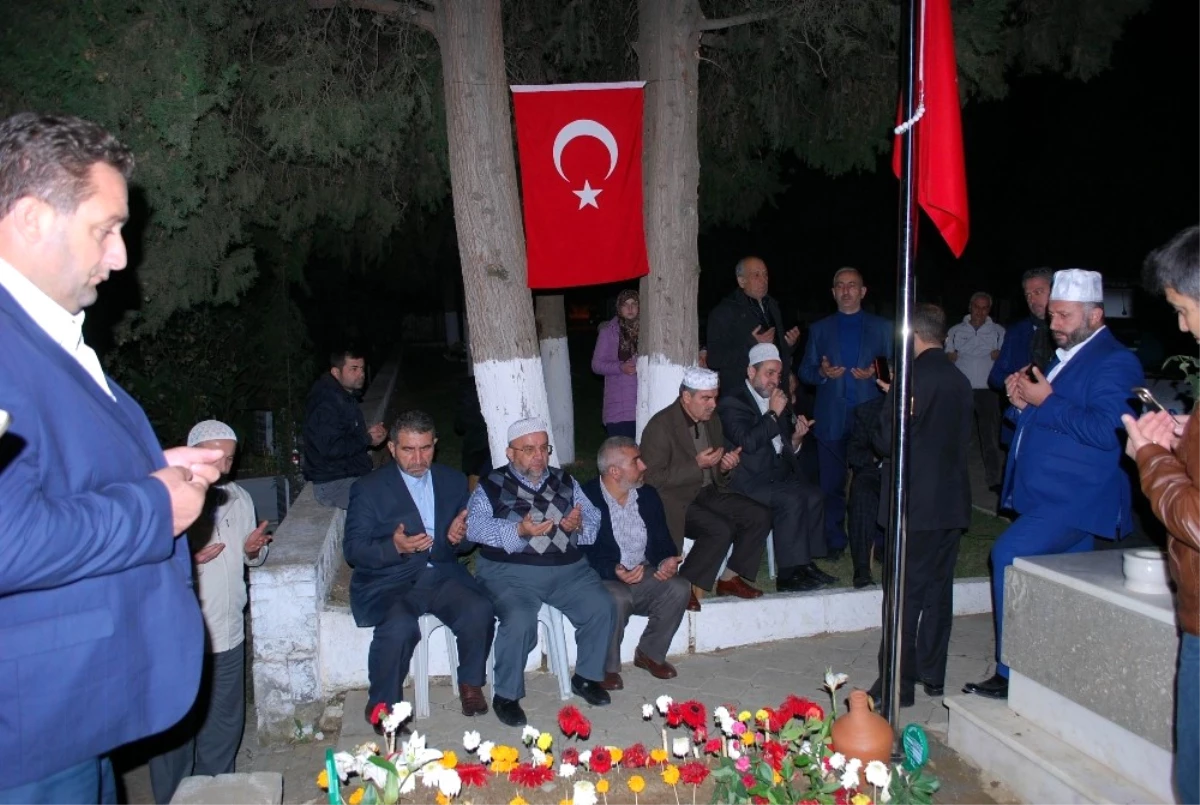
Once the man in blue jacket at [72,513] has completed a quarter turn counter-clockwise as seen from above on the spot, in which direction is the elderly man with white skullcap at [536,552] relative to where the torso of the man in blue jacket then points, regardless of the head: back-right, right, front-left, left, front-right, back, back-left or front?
front-right

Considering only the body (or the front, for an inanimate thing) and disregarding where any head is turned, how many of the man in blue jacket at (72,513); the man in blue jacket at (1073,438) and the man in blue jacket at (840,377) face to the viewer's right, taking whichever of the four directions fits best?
1

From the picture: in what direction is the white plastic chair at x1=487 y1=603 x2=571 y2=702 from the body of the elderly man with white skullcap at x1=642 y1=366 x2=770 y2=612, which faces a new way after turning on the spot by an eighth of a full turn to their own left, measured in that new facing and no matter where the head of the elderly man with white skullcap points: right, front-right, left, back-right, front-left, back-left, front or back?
back-right

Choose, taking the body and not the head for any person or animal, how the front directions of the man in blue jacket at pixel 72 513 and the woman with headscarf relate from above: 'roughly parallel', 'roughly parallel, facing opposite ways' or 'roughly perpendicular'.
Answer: roughly perpendicular

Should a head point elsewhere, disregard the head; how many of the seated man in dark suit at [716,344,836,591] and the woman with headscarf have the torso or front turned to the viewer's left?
0

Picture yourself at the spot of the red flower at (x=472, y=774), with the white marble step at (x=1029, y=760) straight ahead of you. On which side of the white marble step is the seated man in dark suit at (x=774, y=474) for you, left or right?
left

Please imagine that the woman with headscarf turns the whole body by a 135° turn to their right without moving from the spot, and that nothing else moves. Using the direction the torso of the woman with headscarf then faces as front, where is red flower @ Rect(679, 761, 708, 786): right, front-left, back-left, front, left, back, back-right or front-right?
left

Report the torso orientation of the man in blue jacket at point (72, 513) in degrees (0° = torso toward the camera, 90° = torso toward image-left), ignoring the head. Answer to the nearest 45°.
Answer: approximately 270°

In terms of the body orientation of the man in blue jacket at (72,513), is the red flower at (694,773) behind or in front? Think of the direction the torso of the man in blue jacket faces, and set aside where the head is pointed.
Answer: in front

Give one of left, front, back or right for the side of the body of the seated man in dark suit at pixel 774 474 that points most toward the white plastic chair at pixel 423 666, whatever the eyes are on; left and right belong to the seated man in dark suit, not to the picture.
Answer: right

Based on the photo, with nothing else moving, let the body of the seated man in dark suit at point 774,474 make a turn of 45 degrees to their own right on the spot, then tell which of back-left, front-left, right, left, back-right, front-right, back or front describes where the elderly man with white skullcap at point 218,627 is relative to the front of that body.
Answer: front-right

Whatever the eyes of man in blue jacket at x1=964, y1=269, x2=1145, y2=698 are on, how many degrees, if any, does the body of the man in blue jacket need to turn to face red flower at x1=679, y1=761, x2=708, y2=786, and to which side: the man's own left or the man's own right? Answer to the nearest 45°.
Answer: approximately 45° to the man's own left

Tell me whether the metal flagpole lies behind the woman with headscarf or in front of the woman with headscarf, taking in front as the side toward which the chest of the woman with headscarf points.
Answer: in front

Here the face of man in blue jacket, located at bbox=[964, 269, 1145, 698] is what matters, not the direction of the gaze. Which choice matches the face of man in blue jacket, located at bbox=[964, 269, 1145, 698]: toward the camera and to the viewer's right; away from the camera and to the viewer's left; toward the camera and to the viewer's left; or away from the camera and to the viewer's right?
toward the camera and to the viewer's left
